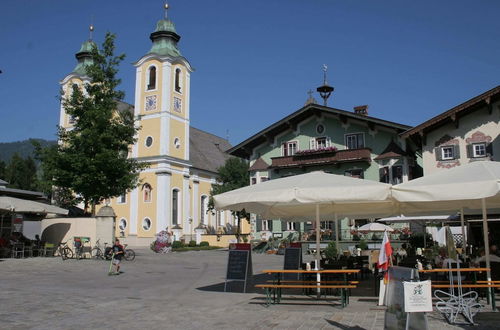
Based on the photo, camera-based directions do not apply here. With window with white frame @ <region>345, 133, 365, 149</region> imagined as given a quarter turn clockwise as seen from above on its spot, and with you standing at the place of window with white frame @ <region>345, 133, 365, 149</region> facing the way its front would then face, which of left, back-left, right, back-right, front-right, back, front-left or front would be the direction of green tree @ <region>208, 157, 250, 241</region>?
front-right

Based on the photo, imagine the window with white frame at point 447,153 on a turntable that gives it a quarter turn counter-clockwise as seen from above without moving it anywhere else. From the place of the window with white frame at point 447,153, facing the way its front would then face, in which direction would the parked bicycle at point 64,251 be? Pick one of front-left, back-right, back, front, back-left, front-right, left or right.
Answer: back-right

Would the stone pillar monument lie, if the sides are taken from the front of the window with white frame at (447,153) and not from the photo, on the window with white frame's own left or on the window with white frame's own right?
on the window with white frame's own right

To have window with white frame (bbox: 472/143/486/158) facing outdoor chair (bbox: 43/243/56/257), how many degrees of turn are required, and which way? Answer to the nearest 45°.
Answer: approximately 45° to its right

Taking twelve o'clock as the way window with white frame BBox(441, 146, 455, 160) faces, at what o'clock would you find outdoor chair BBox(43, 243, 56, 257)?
The outdoor chair is roughly at 2 o'clock from the window with white frame.

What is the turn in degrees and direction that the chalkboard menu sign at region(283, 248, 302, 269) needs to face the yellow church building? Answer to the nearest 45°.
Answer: approximately 180°

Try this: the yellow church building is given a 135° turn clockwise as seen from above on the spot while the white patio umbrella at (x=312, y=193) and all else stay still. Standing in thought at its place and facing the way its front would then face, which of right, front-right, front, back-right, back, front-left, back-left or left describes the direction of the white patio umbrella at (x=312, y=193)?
back

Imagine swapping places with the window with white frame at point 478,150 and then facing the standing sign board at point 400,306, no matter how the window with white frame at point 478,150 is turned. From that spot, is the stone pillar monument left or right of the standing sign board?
right

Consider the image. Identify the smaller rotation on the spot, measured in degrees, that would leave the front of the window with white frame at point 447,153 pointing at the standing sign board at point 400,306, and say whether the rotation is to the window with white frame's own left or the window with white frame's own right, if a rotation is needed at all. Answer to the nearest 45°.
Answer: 0° — it already faces it

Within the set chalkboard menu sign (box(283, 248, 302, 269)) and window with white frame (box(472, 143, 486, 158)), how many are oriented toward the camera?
2

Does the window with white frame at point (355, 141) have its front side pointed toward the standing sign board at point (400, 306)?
yes
